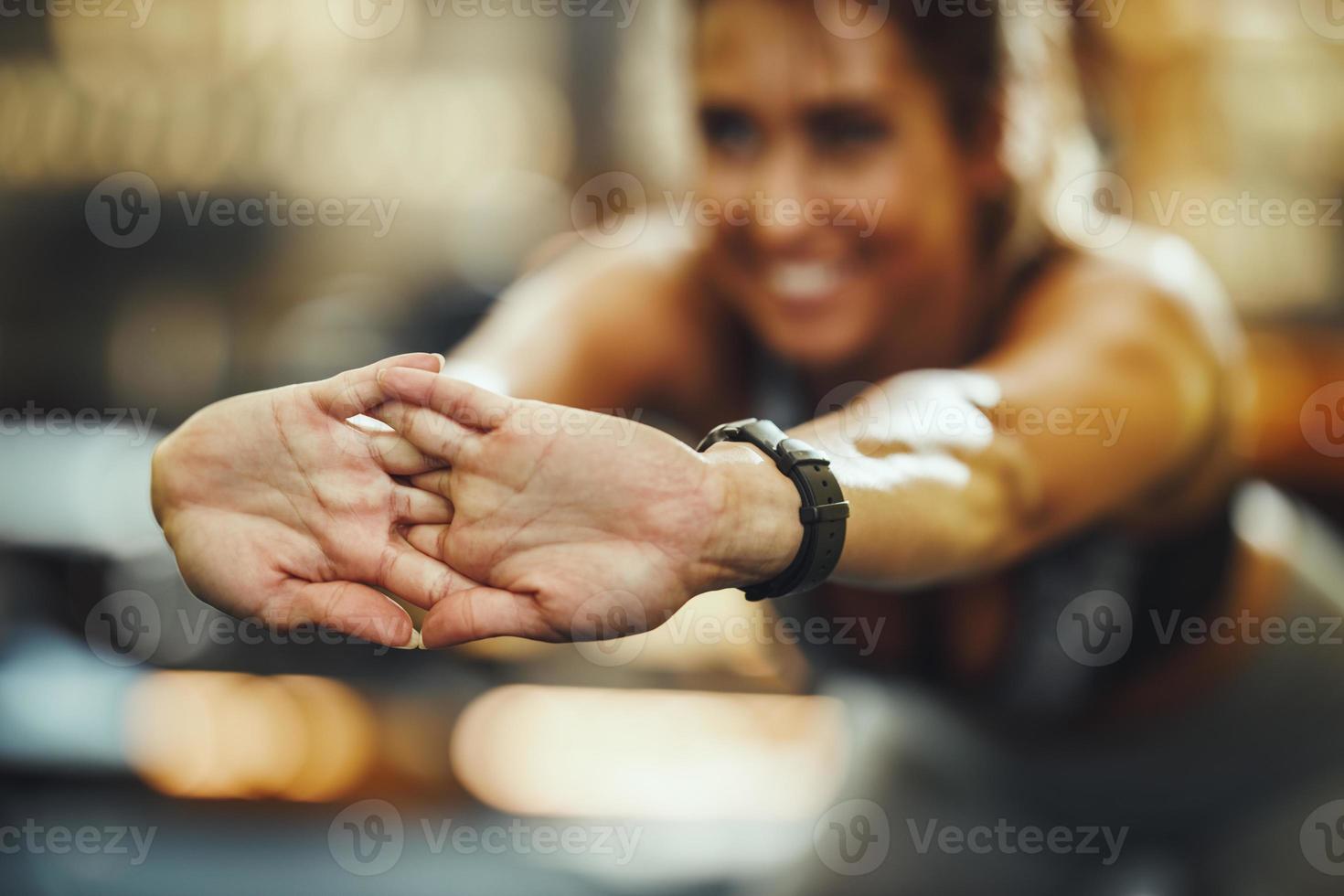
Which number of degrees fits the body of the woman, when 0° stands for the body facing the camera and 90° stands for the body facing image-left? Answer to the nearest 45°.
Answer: approximately 45°
